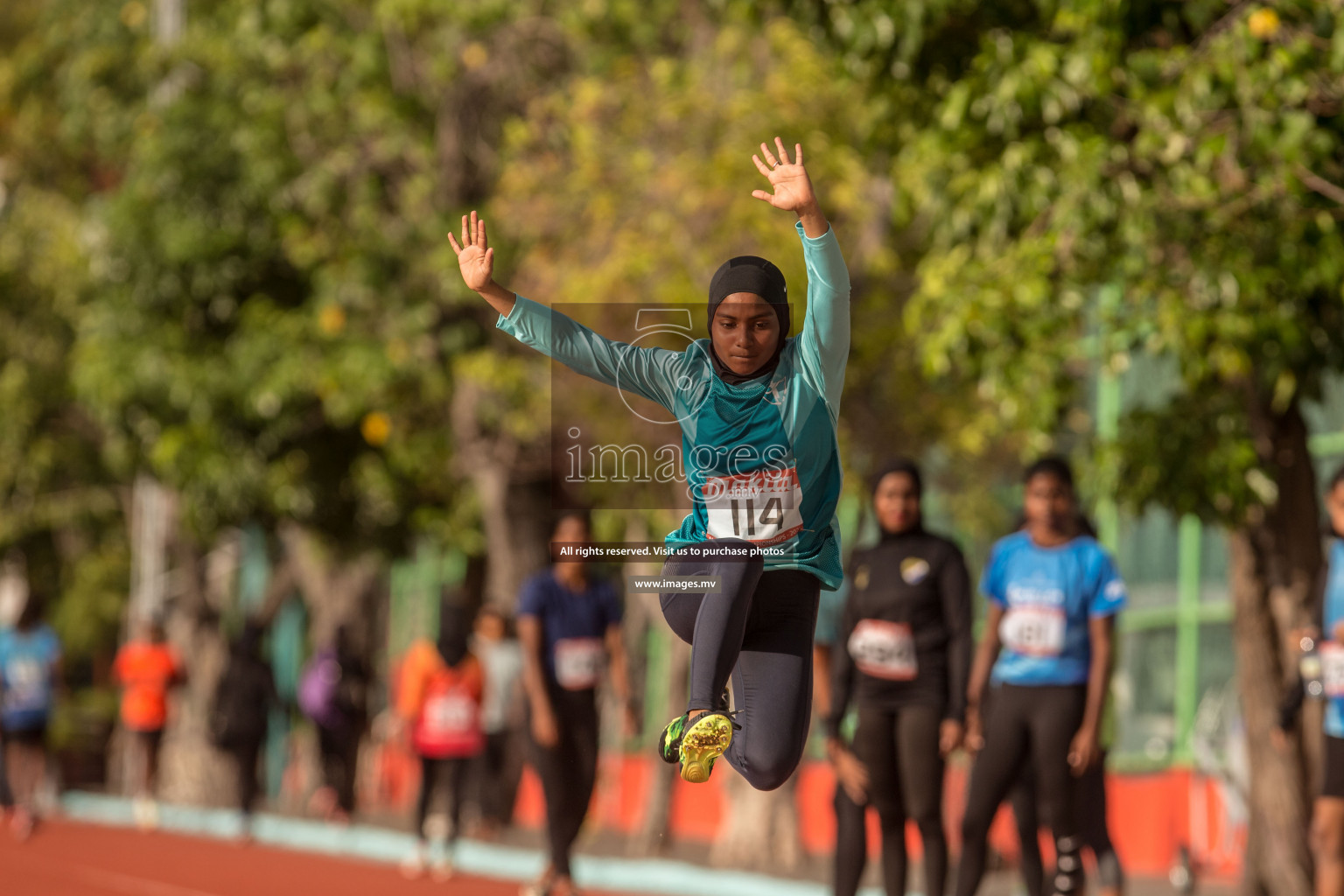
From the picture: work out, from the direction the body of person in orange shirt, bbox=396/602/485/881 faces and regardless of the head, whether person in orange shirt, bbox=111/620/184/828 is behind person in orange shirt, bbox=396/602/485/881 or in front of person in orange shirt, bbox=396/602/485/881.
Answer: behind

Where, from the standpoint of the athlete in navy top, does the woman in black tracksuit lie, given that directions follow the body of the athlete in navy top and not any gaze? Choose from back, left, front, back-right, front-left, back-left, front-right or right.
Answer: front-left

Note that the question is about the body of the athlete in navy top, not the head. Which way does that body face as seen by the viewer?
toward the camera

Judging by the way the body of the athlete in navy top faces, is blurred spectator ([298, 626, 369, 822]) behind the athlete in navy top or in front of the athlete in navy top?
behind

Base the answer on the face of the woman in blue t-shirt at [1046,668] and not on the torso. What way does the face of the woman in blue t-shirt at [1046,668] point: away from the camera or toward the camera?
toward the camera

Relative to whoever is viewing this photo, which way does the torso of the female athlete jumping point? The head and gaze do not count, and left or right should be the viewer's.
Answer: facing the viewer

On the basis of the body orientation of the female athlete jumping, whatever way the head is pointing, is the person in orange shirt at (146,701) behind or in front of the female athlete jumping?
behind

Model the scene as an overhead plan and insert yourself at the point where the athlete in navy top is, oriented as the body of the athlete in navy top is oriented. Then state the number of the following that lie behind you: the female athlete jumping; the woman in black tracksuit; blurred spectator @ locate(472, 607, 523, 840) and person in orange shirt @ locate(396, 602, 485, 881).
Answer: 2

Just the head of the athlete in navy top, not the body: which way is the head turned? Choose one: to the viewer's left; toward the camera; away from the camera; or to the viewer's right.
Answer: toward the camera

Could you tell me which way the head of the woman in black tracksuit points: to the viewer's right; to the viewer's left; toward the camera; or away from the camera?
toward the camera

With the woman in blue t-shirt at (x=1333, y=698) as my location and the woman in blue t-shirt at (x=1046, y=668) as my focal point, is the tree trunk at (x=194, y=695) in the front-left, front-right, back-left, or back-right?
front-right

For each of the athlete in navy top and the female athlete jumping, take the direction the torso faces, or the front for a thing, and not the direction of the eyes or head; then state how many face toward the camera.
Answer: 2

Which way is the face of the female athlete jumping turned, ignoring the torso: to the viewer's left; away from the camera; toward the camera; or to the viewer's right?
toward the camera
